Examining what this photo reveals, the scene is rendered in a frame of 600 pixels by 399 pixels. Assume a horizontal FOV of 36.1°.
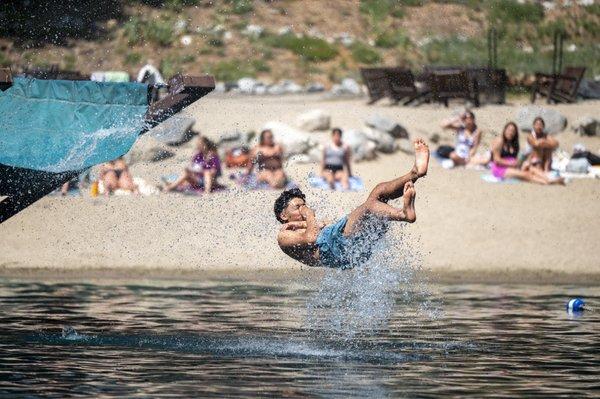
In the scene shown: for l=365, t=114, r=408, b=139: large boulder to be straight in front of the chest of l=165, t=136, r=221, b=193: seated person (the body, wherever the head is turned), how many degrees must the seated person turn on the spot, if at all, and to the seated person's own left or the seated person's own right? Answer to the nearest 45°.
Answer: approximately 180°

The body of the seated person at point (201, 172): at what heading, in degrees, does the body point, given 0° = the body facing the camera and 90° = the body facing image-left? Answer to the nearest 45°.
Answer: approximately 45°

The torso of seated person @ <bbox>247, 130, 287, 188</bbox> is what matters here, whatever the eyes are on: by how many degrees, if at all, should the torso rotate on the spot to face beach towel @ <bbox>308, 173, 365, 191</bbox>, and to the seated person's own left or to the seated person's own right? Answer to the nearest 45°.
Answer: approximately 90° to the seated person's own left

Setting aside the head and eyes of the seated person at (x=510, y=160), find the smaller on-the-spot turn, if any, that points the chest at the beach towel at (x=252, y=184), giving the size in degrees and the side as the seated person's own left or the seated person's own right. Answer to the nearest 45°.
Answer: approximately 135° to the seated person's own right

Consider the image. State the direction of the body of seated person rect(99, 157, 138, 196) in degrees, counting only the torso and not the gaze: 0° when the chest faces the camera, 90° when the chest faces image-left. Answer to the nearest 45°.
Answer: approximately 0°

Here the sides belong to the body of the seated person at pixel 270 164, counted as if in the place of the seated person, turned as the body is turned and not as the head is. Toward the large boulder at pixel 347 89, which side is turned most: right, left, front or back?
back

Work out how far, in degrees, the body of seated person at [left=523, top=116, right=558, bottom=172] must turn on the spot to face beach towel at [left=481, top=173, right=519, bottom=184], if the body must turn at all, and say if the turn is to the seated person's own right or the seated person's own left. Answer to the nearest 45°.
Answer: approximately 45° to the seated person's own right

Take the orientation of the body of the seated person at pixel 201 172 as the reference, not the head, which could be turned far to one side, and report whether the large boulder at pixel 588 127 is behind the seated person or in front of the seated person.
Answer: behind

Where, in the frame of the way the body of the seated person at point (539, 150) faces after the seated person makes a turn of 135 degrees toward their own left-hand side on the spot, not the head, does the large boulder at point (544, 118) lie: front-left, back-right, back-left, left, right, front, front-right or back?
front-left

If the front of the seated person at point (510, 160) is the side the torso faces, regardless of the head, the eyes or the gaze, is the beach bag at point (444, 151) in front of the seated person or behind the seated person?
behind

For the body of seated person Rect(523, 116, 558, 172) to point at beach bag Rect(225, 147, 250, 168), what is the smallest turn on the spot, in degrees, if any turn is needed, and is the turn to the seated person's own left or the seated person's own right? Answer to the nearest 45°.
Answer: approximately 90° to the seated person's own right
